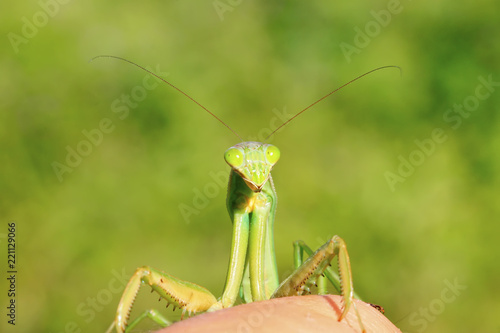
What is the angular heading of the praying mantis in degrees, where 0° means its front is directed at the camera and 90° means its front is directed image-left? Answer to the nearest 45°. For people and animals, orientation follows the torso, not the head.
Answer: approximately 0°
